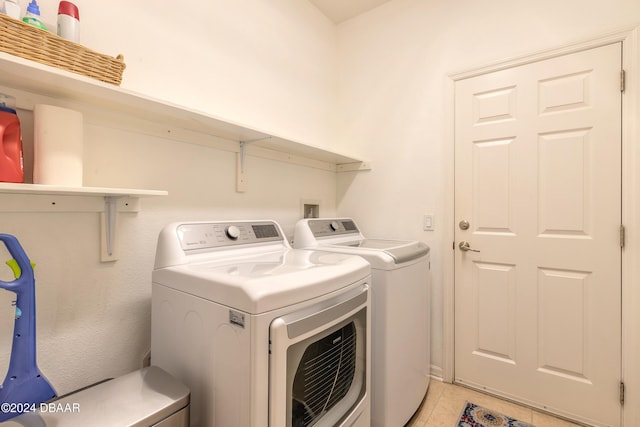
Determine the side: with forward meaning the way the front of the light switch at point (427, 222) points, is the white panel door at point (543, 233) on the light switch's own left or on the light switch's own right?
on the light switch's own left

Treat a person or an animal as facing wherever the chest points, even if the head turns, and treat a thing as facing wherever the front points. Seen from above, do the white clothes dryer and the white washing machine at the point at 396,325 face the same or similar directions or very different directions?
same or similar directions

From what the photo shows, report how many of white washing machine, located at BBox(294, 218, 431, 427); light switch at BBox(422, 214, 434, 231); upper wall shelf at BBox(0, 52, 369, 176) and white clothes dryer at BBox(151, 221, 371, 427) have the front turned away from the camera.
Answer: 0

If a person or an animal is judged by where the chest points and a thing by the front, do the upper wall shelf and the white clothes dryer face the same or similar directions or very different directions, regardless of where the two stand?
same or similar directions

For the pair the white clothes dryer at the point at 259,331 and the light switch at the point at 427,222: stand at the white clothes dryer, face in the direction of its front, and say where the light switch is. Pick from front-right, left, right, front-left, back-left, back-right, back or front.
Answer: left

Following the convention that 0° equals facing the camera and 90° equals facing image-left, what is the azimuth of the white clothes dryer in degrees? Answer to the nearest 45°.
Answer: approximately 315°

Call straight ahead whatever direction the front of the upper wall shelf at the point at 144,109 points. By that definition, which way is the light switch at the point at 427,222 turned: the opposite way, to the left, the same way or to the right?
to the right

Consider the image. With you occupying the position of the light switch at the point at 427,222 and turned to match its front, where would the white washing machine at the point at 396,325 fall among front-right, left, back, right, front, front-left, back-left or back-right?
front

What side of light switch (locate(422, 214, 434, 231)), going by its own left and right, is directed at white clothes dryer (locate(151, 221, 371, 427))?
front

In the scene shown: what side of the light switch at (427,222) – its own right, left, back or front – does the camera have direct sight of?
front

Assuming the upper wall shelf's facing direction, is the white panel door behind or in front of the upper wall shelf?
in front

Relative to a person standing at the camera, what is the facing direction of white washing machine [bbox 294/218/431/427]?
facing the viewer and to the right of the viewer

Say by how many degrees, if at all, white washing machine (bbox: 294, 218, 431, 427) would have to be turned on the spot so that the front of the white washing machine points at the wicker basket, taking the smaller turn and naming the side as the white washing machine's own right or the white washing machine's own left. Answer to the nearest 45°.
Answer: approximately 90° to the white washing machine's own right

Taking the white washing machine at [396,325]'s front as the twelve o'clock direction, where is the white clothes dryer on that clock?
The white clothes dryer is roughly at 3 o'clock from the white washing machine.

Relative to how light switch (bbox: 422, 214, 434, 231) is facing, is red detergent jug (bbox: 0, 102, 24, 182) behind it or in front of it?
in front
